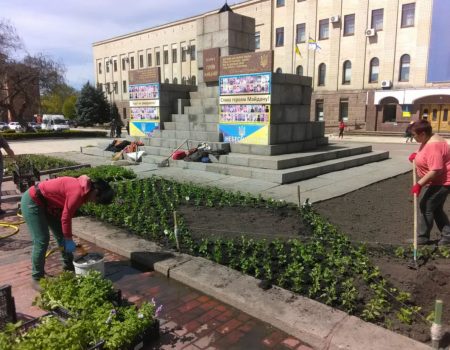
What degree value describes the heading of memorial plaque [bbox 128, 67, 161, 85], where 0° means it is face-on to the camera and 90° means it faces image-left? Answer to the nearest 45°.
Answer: approximately 45°

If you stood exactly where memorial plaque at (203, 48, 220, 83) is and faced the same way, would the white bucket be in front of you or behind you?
in front

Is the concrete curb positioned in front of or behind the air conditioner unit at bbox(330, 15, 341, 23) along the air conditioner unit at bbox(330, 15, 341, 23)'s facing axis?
in front

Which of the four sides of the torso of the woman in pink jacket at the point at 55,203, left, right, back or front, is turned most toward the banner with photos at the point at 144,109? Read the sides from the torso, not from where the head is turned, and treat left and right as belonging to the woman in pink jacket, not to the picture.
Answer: left

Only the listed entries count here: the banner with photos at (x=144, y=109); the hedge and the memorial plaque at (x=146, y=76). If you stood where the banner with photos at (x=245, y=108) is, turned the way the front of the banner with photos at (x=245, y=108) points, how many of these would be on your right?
3

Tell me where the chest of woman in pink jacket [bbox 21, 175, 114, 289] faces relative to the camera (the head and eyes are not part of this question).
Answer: to the viewer's right

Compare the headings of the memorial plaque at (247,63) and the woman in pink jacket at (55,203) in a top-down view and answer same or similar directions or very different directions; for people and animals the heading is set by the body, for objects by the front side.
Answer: very different directions

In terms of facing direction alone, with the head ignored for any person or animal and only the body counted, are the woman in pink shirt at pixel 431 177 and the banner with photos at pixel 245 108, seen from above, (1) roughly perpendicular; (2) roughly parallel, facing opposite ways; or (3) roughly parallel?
roughly perpendicular

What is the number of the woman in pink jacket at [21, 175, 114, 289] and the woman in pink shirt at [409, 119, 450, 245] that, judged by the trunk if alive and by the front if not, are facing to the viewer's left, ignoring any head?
1

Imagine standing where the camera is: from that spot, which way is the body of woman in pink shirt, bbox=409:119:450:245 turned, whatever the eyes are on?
to the viewer's left

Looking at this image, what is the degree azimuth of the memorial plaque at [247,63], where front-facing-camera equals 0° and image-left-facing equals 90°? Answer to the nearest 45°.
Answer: approximately 45°

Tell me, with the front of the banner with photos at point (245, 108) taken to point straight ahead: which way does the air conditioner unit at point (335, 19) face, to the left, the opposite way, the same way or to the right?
the same way

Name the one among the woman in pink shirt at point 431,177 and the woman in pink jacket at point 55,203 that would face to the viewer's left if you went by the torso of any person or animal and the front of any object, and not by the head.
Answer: the woman in pink shirt at point 431,177

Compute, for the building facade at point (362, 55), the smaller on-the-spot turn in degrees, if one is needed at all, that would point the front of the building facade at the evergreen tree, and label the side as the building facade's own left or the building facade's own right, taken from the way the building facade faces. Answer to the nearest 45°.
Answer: approximately 45° to the building facade's own right

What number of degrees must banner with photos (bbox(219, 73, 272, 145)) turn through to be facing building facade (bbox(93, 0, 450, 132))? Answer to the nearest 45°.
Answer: approximately 180°

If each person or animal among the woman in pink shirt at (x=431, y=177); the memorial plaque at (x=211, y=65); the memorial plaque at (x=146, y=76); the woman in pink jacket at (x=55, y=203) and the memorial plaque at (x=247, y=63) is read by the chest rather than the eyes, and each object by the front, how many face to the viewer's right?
1

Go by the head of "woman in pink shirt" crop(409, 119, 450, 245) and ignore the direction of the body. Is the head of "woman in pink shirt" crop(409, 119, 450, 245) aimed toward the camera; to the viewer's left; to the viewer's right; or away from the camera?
to the viewer's left

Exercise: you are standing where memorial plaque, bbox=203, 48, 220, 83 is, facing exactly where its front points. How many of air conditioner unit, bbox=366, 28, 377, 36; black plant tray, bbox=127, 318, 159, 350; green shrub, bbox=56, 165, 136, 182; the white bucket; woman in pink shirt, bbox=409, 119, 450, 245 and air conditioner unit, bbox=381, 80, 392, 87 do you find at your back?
2

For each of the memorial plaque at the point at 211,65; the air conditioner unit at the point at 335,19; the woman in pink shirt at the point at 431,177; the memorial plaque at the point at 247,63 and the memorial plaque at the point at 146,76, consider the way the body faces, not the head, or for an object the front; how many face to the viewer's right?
0

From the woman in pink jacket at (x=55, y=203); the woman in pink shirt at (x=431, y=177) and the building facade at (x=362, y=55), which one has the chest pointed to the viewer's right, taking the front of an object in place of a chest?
the woman in pink jacket at (x=55, y=203)
